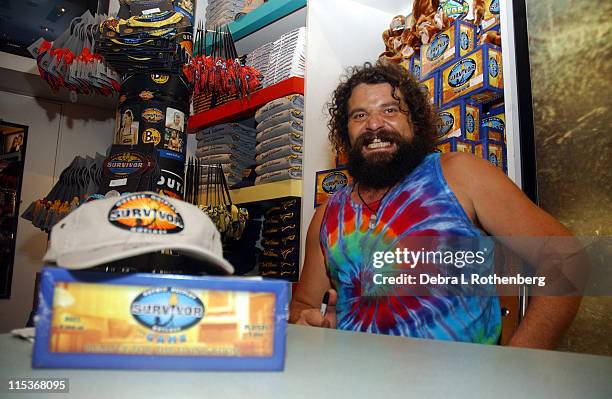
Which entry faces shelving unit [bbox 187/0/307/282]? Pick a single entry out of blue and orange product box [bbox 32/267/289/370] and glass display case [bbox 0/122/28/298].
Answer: the glass display case

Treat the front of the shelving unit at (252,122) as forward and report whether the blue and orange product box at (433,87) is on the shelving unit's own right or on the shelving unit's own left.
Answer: on the shelving unit's own left

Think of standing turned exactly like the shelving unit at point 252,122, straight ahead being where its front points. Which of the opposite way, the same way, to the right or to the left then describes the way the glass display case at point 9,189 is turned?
to the left

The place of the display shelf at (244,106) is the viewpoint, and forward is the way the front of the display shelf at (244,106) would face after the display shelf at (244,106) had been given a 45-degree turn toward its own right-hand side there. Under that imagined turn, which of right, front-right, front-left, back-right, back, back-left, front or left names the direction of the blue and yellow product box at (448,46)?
back-left

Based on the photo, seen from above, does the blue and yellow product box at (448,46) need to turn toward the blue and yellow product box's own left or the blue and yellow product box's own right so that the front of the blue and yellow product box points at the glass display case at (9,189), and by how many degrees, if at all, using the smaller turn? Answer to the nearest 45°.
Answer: approximately 45° to the blue and yellow product box's own right

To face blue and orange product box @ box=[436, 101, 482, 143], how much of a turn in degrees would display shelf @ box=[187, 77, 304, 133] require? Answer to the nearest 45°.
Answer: approximately 90° to its left

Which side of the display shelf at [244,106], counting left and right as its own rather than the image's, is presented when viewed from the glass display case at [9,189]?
right

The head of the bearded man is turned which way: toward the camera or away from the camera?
toward the camera

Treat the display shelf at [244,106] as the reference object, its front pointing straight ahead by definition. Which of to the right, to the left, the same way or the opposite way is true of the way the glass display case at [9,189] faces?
to the left

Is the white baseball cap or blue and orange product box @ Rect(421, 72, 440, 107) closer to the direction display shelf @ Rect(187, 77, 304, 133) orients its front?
the white baseball cap

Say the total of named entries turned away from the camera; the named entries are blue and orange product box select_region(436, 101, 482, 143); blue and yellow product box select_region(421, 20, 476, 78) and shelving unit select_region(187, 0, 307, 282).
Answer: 0

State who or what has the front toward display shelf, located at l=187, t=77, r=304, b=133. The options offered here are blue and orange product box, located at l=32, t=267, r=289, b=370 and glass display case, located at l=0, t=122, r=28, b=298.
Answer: the glass display case

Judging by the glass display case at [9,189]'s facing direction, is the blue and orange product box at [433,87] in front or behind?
in front

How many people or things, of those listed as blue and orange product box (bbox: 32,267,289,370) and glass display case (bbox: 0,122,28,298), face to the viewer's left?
0

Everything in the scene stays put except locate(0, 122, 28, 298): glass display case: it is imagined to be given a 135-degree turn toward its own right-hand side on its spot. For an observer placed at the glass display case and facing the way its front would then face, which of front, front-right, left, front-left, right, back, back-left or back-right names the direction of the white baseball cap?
left
